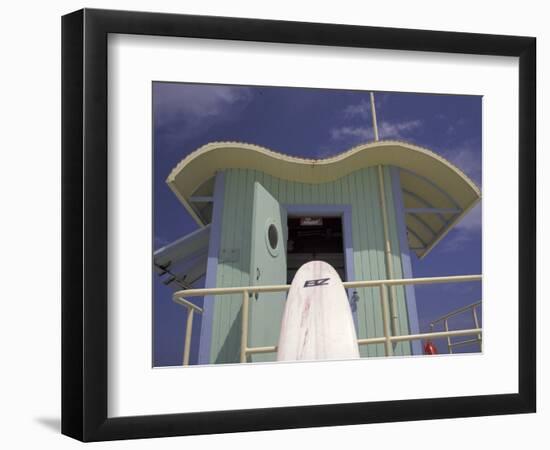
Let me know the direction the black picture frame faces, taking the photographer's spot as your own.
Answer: facing the viewer and to the right of the viewer
